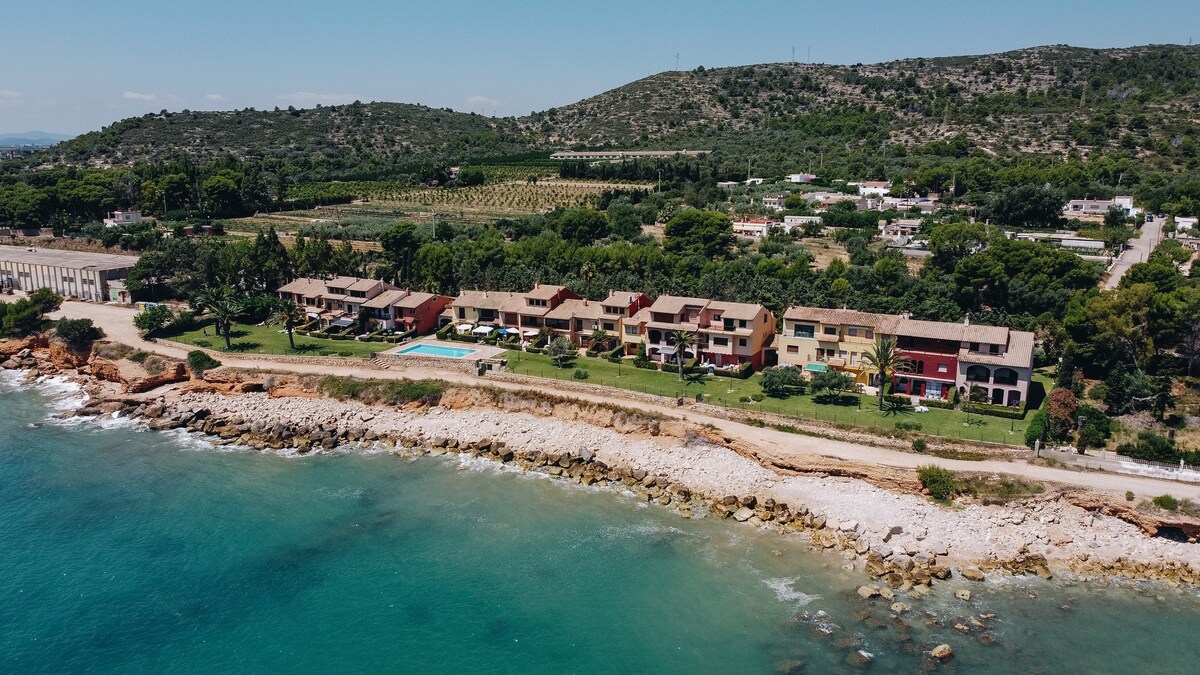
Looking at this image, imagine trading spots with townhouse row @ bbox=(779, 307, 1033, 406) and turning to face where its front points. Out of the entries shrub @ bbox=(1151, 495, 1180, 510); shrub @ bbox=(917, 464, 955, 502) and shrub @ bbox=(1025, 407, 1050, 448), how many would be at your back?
0

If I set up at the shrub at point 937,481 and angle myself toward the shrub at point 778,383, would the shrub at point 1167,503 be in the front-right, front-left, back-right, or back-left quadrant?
back-right

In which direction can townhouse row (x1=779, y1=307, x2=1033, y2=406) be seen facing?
toward the camera

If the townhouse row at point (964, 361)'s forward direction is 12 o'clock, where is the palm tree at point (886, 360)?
The palm tree is roughly at 2 o'clock from the townhouse row.

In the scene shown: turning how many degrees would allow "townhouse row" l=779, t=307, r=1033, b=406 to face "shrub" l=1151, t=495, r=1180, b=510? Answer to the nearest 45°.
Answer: approximately 45° to its left

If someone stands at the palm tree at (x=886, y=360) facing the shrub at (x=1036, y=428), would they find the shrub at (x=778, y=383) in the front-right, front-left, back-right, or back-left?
back-right

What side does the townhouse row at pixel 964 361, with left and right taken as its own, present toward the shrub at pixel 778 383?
right

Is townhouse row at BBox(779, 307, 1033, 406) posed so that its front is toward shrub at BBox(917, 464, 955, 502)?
yes

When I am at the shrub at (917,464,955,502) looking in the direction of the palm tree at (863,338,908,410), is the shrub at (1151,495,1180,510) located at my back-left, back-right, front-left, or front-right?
back-right

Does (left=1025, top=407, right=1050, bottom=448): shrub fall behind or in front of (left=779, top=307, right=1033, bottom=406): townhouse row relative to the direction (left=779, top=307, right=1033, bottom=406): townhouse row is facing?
in front

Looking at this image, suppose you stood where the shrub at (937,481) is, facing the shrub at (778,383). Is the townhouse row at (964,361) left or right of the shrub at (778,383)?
right
